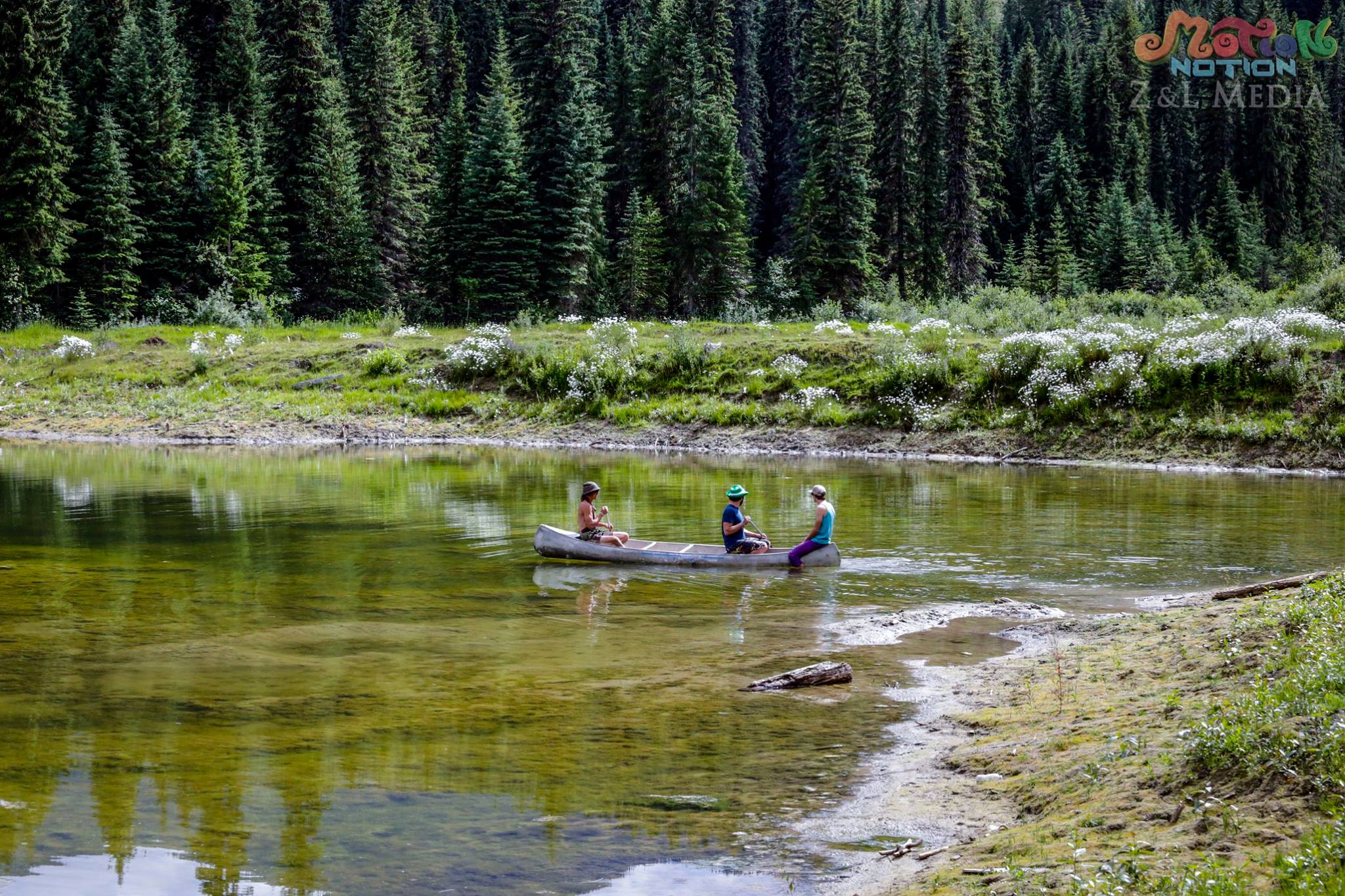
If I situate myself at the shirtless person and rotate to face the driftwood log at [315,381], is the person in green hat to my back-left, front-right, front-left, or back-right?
back-right

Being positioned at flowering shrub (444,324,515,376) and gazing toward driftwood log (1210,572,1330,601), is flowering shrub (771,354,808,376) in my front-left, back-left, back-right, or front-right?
front-left

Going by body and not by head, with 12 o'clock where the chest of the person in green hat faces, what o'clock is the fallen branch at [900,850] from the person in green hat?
The fallen branch is roughly at 3 o'clock from the person in green hat.

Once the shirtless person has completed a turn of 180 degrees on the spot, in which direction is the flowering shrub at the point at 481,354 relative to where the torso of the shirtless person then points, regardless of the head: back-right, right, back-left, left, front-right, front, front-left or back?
right

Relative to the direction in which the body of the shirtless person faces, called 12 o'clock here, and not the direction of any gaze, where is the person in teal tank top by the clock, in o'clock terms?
The person in teal tank top is roughly at 1 o'clock from the shirtless person.

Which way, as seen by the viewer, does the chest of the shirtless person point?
to the viewer's right

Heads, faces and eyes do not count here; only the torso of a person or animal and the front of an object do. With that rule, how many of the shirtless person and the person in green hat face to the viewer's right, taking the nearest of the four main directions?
2

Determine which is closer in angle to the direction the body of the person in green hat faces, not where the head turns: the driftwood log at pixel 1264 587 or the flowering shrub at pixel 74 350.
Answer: the driftwood log

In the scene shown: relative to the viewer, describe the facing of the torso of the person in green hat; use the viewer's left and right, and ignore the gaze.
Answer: facing to the right of the viewer

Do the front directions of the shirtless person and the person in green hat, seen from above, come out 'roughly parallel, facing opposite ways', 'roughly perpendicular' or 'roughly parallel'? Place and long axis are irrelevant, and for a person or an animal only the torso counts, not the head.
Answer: roughly parallel

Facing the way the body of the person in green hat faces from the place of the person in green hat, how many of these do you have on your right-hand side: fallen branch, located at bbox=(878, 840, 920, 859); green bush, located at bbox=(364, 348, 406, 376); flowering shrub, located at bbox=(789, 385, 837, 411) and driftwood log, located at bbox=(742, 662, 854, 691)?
2

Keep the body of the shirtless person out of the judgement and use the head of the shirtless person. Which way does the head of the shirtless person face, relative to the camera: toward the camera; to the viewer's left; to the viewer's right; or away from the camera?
to the viewer's right

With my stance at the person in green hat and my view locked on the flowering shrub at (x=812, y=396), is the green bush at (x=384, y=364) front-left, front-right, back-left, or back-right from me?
front-left

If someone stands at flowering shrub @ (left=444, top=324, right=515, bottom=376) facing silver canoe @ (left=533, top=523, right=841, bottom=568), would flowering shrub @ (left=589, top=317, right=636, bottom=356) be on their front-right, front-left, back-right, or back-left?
front-left

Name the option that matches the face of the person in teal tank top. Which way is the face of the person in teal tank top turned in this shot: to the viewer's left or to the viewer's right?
to the viewer's left
